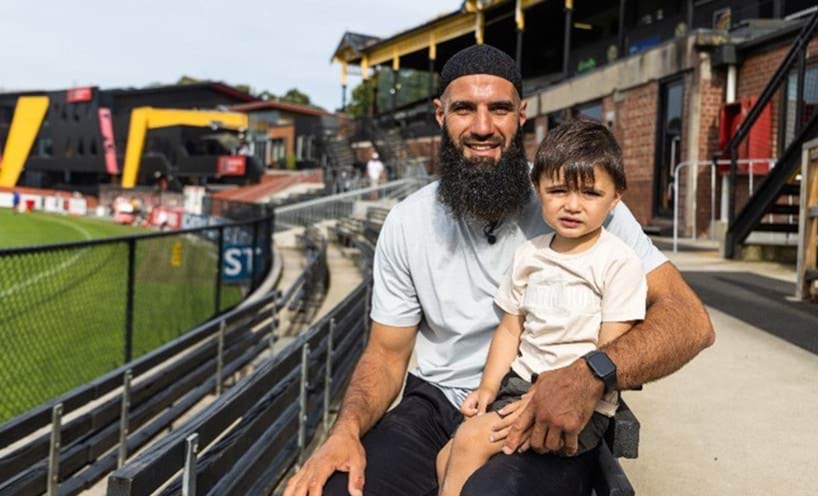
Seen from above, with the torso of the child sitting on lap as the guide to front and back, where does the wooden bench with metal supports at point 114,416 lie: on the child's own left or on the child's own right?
on the child's own right

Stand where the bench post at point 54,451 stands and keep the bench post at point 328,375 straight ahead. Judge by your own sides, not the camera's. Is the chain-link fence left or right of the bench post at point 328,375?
left

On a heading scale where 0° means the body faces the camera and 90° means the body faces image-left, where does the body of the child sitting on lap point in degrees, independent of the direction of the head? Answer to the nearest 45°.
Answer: approximately 45°

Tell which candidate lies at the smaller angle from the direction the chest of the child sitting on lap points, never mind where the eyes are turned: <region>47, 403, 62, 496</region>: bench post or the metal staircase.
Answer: the bench post

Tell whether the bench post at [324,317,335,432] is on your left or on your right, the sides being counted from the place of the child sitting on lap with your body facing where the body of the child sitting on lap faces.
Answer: on your right

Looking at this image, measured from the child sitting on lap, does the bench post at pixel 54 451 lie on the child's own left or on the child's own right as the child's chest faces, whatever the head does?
on the child's own right

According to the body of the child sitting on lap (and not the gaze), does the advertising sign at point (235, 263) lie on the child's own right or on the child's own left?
on the child's own right

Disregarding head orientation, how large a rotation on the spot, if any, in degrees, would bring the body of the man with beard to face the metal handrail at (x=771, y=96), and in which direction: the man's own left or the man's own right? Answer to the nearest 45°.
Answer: approximately 135° to the man's own left

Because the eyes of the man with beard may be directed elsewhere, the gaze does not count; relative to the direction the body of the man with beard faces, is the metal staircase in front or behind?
behind
